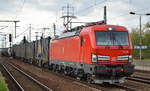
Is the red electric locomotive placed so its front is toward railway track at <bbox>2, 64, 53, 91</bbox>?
no

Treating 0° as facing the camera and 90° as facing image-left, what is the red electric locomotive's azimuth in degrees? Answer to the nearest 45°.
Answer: approximately 315°
